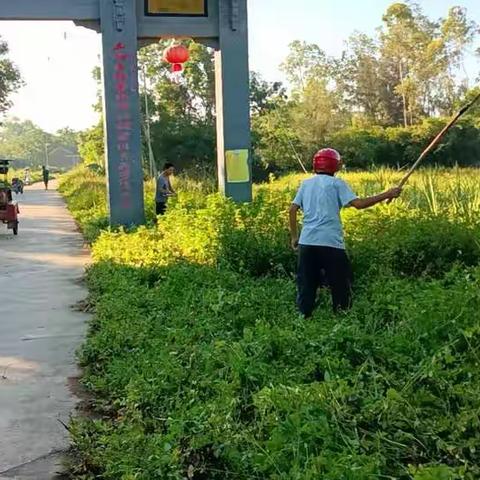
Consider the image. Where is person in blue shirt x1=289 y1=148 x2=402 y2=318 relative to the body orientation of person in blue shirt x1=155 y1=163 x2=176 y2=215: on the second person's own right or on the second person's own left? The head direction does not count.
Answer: on the second person's own right

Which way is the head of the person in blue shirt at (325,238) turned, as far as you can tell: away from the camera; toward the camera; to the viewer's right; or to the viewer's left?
away from the camera

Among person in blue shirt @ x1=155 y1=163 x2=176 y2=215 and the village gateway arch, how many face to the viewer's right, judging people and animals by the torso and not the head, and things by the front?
1

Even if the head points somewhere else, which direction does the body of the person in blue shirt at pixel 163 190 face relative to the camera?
to the viewer's right

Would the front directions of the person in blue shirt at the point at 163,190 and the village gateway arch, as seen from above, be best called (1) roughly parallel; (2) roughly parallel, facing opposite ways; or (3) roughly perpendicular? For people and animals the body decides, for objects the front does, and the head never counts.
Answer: roughly perpendicular

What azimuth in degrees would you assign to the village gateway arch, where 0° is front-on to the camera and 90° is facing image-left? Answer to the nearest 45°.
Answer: approximately 0°

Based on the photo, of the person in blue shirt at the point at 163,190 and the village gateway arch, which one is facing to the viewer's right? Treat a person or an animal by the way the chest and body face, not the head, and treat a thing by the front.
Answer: the person in blue shirt
